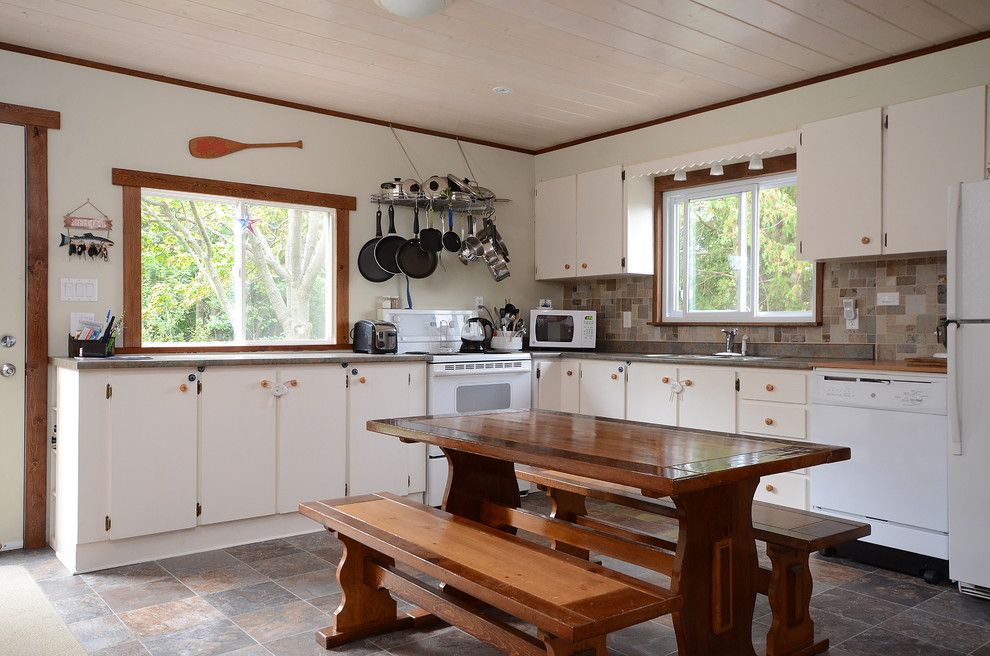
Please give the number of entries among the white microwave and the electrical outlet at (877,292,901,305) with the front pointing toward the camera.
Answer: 2

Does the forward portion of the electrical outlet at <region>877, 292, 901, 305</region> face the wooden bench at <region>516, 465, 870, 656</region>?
yes

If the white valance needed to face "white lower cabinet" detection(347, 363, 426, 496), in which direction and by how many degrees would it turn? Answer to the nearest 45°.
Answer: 0° — it already faces it

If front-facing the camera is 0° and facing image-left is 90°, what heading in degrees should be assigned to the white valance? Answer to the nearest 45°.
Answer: approximately 45°

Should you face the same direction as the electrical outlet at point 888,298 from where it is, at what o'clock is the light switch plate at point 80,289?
The light switch plate is roughly at 2 o'clock from the electrical outlet.

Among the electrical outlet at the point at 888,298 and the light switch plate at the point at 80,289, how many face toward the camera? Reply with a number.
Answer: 2

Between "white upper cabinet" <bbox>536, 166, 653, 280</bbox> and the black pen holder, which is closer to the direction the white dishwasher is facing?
the black pen holder

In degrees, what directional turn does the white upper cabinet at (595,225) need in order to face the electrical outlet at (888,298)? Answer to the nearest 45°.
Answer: approximately 90° to its left

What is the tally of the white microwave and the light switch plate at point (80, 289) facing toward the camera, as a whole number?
2

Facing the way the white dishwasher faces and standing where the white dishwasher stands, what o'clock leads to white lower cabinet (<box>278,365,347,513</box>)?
The white lower cabinet is roughly at 1 o'clock from the white dishwasher.
